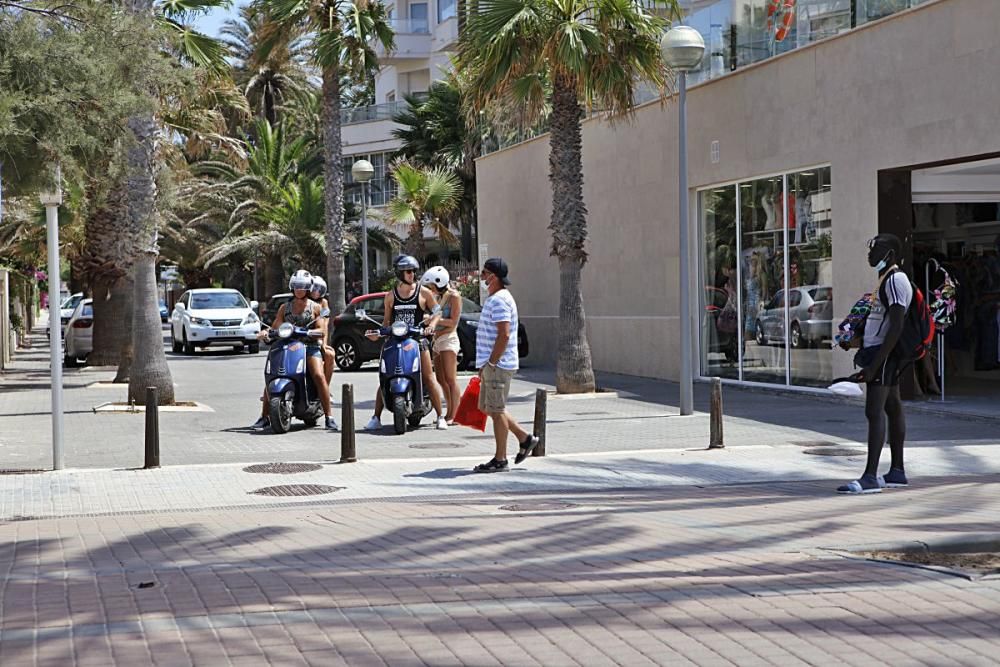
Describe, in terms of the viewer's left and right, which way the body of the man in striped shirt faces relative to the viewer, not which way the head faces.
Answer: facing to the left of the viewer

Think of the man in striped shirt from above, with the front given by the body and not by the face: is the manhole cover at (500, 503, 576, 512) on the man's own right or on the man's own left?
on the man's own left

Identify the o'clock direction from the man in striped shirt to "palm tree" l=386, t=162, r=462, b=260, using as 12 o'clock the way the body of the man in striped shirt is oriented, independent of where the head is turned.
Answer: The palm tree is roughly at 3 o'clock from the man in striped shirt.

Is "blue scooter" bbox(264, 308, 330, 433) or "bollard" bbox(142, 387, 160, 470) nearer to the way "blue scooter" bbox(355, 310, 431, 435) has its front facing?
the bollard

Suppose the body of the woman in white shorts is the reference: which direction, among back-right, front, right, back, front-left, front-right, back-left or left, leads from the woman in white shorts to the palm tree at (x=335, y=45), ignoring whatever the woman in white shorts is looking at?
right

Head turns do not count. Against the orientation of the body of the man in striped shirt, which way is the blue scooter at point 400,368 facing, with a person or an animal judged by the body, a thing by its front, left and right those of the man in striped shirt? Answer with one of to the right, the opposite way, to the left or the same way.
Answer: to the left

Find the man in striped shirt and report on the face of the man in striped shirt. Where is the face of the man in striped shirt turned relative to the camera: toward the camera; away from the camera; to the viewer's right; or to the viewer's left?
to the viewer's left

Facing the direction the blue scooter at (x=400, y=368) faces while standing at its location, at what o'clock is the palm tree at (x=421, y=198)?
The palm tree is roughly at 6 o'clock from the blue scooter.

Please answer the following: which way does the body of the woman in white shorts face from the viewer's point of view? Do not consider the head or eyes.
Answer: to the viewer's left

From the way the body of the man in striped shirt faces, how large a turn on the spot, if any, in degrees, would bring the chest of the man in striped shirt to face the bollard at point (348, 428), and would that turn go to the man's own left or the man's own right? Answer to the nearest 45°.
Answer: approximately 45° to the man's own right

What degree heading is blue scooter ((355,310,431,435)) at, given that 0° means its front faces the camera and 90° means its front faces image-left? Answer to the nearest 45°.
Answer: approximately 0°
